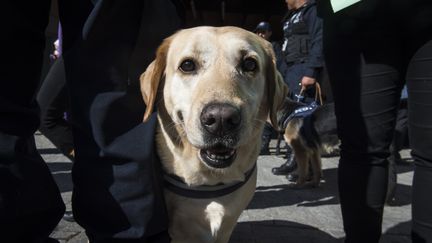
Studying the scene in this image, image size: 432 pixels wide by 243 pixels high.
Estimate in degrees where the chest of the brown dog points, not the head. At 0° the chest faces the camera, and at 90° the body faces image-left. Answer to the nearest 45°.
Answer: approximately 45°

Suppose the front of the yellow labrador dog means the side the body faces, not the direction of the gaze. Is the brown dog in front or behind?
behind

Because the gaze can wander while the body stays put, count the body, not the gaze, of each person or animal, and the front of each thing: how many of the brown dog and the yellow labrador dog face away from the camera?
0

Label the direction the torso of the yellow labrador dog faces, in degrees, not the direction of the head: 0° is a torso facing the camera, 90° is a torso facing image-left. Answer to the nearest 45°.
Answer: approximately 0°

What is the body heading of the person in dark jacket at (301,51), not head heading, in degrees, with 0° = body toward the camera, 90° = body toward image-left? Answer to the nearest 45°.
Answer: approximately 45°

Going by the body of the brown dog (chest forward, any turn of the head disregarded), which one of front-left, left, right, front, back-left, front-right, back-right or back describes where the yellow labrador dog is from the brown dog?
front-left

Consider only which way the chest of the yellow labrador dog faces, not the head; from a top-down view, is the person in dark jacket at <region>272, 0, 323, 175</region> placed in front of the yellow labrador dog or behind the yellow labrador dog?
behind
